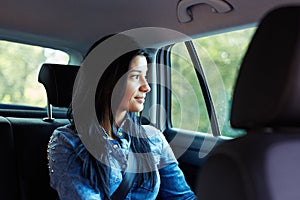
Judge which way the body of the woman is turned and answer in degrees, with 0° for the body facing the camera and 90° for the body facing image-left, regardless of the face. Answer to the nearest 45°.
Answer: approximately 315°
